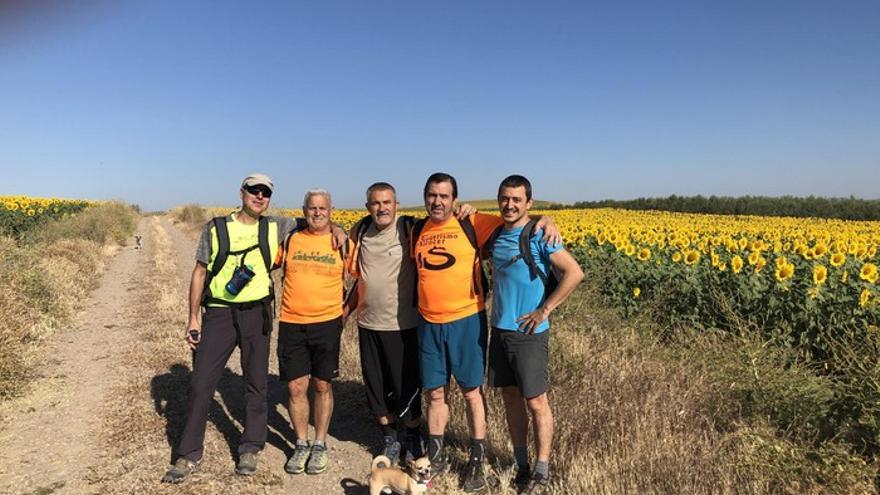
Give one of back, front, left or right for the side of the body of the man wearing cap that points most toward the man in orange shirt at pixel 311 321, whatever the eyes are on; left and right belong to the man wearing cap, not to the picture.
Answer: left

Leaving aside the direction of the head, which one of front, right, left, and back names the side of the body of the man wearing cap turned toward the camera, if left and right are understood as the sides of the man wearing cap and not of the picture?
front

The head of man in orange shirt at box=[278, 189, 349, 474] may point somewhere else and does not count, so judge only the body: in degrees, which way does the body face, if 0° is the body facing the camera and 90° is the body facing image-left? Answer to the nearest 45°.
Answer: approximately 0°

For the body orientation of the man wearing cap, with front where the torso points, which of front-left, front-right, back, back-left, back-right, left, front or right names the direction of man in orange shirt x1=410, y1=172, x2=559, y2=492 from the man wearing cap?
front-left

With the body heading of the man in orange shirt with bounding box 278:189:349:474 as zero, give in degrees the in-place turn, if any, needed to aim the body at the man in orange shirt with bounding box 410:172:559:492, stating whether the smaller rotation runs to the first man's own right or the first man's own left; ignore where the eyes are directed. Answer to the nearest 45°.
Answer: approximately 45° to the first man's own left

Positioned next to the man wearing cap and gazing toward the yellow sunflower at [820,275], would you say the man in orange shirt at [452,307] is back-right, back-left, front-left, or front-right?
front-right

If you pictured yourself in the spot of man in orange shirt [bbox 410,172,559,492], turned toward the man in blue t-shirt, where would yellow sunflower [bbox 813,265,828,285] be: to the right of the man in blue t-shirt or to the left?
left

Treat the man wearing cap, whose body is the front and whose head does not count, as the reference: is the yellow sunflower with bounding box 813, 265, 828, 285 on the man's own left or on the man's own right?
on the man's own left

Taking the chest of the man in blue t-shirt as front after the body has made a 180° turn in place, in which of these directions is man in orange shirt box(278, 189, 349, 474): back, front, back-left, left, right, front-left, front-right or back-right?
back-left

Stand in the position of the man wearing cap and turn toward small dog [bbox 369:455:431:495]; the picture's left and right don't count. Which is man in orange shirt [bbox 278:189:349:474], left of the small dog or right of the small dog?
left

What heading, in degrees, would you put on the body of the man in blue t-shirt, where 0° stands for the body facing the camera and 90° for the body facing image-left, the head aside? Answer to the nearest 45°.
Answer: approximately 45°

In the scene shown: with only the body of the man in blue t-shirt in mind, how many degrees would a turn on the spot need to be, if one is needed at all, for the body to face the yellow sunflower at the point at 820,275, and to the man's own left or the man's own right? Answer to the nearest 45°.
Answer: approximately 180°

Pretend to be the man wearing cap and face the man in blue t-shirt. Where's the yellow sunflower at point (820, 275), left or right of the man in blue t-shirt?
left

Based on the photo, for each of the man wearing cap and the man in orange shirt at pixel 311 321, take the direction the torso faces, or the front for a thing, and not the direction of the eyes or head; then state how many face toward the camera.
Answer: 2

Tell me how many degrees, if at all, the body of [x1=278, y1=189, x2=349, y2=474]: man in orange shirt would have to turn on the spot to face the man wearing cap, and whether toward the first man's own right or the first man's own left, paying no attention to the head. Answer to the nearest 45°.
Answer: approximately 90° to the first man's own right
